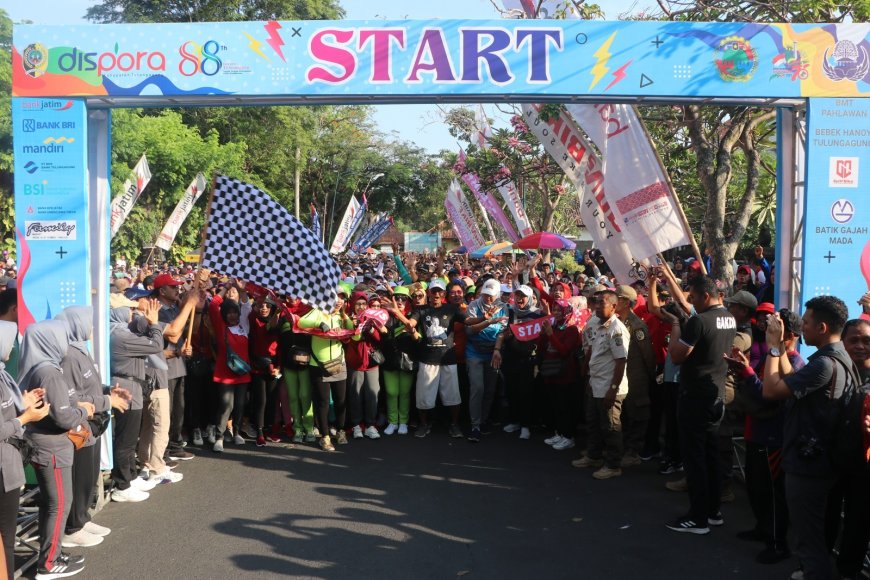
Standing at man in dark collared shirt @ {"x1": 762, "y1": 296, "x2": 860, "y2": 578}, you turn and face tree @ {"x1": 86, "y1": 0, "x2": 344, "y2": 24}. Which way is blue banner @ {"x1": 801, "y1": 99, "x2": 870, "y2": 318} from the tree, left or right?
right

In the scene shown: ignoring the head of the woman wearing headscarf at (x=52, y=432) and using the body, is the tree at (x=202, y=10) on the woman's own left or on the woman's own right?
on the woman's own left

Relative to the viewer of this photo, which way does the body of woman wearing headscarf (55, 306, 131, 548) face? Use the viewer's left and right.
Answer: facing to the right of the viewer

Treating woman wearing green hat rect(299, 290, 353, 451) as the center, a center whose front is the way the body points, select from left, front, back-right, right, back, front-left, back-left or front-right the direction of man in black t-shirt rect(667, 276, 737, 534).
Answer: front-left

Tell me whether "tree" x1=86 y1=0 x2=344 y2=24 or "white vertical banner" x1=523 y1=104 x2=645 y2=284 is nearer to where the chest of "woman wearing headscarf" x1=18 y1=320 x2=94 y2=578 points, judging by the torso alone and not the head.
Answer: the white vertical banner

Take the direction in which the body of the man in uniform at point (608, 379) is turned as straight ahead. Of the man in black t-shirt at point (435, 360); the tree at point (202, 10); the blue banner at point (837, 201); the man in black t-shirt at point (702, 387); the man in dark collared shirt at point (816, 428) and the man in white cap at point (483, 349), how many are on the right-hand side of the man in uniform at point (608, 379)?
3

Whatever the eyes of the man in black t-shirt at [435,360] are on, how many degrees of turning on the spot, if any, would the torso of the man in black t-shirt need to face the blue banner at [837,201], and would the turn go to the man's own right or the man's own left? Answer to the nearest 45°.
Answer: approximately 45° to the man's own left

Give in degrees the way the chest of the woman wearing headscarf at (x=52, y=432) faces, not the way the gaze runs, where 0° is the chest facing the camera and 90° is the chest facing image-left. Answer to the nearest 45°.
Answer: approximately 270°

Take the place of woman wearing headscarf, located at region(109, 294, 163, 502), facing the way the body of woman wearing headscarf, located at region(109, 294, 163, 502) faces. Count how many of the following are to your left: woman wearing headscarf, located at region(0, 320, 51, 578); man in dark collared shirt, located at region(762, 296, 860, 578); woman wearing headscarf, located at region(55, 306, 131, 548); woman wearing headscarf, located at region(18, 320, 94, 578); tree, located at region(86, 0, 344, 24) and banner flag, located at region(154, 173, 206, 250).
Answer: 2

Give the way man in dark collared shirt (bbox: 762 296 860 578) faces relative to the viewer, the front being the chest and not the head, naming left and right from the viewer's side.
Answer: facing to the left of the viewer

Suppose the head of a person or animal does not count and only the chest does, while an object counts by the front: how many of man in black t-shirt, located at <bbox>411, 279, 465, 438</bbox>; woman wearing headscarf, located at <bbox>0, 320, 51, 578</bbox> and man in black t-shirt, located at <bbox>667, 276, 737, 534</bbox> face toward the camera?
1

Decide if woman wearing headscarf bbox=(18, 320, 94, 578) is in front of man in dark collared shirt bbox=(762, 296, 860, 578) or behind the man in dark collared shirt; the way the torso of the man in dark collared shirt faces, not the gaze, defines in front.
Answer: in front

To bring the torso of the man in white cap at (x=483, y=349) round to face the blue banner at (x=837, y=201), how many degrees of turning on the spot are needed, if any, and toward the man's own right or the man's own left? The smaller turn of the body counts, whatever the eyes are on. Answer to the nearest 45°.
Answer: approximately 45° to the man's own left

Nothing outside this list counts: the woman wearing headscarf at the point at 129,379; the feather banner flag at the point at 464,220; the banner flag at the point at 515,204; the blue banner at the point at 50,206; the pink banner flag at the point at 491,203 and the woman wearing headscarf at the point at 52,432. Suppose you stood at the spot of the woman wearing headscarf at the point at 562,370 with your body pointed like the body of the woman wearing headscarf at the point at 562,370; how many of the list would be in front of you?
3

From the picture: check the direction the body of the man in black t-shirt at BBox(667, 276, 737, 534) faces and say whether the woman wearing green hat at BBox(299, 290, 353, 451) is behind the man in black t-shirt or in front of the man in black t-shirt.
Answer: in front

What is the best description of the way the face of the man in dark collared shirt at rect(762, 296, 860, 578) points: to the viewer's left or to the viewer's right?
to the viewer's left

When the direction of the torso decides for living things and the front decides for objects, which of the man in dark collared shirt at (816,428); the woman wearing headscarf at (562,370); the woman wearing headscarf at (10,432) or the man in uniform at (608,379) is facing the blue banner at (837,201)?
the woman wearing headscarf at (10,432)

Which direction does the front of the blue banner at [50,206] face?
toward the camera

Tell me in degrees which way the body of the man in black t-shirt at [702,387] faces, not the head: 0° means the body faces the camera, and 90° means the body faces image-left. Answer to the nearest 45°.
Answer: approximately 135°
